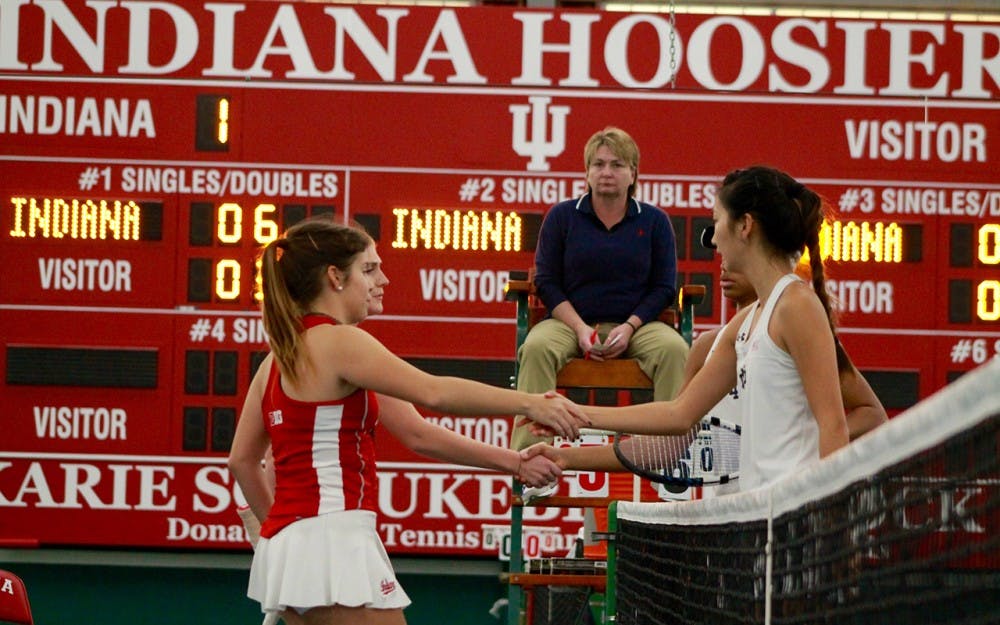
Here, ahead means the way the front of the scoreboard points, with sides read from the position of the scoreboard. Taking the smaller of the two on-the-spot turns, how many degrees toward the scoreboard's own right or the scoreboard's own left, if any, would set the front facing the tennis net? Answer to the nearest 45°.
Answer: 0° — it already faces it

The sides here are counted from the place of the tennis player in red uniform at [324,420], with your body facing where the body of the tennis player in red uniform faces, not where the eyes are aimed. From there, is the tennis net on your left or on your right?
on your right

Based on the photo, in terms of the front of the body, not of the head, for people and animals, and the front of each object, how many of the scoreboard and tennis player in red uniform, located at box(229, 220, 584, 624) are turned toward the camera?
1

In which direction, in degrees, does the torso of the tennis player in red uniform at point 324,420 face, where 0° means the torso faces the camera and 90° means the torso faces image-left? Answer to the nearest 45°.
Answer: approximately 225°

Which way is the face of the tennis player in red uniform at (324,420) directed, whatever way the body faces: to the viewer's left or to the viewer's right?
to the viewer's right

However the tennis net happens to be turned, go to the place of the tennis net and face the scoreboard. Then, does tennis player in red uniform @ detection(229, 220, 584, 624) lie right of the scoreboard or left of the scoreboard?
left

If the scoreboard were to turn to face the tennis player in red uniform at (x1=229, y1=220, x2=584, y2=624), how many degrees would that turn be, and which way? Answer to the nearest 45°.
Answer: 0° — it already faces them

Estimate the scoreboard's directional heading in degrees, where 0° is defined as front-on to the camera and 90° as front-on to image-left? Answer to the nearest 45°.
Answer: approximately 0°
